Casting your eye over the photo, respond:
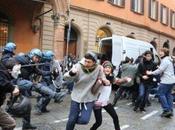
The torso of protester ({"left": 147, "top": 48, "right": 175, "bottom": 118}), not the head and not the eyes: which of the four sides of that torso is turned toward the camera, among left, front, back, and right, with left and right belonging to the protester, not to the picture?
left

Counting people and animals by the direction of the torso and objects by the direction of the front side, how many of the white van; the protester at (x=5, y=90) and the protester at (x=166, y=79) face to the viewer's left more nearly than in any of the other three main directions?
1

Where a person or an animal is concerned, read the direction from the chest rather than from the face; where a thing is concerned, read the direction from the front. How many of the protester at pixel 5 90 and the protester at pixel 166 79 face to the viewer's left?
1

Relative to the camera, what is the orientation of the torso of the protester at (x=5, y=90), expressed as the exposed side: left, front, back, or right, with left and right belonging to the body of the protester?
right

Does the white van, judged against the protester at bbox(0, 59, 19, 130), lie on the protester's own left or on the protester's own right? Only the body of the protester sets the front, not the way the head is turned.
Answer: on the protester's own left

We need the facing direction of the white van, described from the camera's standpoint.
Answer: facing away from the viewer and to the right of the viewer
